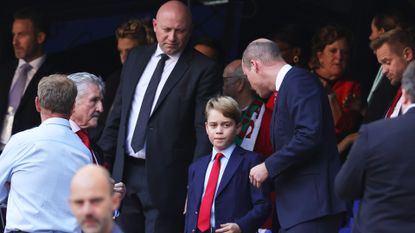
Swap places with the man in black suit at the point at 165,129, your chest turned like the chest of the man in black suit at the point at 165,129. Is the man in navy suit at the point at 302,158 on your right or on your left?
on your left

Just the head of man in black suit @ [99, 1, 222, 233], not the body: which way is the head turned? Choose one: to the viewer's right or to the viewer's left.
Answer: to the viewer's right

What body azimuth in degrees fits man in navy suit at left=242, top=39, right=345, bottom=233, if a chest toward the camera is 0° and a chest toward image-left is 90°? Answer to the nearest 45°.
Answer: approximately 90°

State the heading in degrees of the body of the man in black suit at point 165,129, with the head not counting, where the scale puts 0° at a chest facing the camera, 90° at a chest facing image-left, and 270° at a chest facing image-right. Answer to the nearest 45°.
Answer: approximately 45°

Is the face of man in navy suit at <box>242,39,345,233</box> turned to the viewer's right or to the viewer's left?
to the viewer's left

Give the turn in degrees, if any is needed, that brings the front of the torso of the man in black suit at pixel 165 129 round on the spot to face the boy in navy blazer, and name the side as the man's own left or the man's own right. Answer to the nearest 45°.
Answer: approximately 90° to the man's own left
